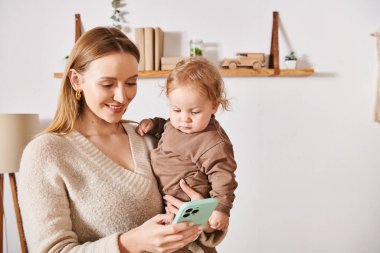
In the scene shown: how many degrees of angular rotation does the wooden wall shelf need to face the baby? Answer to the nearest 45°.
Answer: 0° — it already faces them

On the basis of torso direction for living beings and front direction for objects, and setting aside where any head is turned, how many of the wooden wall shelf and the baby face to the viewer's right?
0

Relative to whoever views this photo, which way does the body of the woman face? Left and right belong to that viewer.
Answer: facing the viewer and to the right of the viewer

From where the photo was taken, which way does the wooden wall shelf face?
toward the camera

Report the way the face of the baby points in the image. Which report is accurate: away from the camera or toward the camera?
toward the camera

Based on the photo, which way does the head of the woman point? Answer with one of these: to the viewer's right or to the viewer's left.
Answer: to the viewer's right
